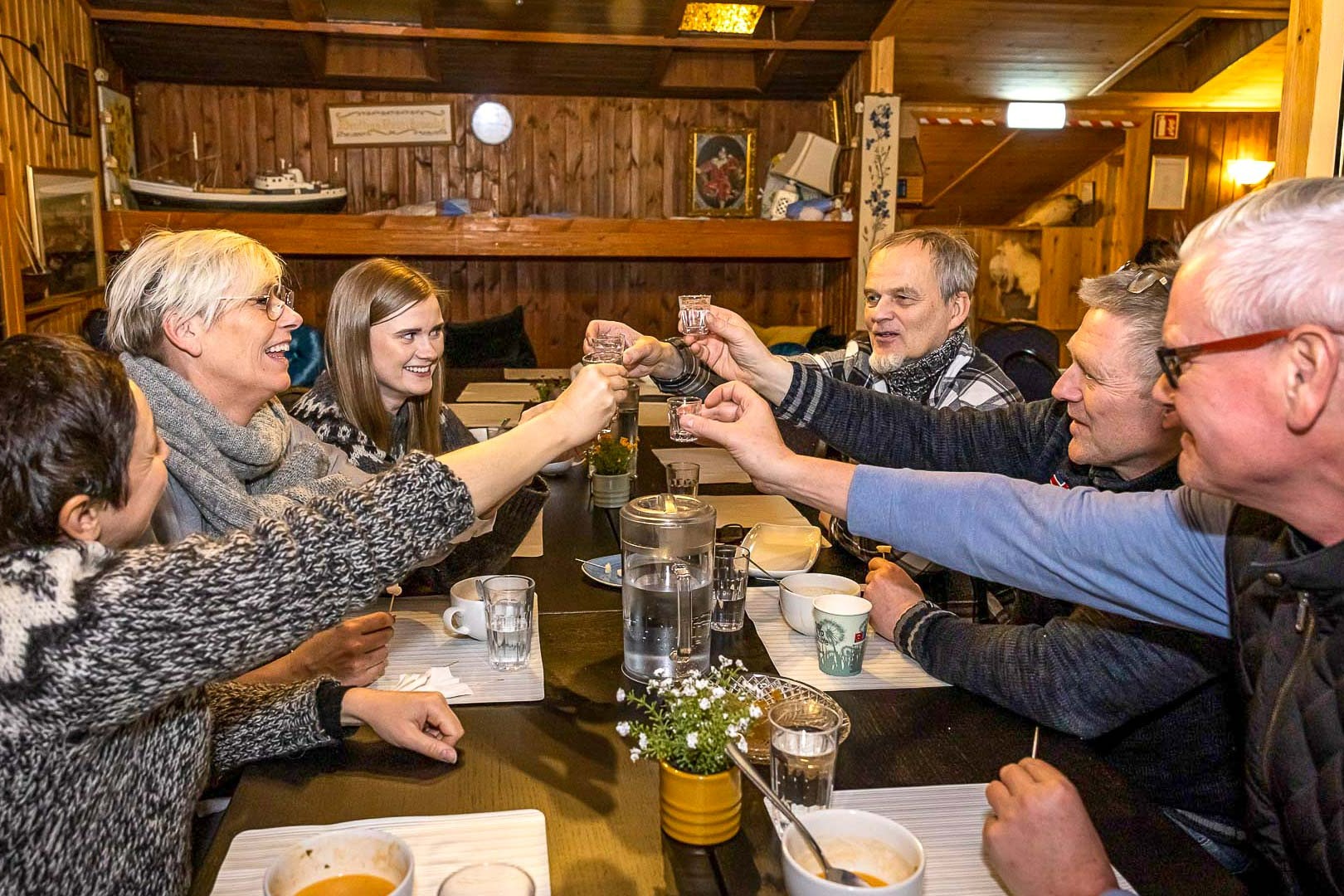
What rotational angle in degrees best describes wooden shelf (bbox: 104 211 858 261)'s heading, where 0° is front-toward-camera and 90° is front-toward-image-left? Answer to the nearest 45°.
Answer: approximately 0°

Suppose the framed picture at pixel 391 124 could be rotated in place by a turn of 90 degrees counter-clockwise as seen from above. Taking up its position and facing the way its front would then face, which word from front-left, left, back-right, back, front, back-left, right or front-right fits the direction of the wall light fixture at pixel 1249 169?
front

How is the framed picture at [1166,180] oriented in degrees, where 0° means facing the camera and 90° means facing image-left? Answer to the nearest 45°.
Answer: approximately 0°

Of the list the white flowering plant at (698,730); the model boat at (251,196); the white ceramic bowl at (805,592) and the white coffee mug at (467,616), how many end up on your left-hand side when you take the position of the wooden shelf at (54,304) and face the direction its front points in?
1

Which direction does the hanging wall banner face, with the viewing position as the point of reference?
facing the viewer

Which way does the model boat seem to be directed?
to the viewer's left

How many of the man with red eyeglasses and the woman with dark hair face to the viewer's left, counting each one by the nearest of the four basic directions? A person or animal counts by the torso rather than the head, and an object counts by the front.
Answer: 1

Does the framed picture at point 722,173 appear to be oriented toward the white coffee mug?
yes

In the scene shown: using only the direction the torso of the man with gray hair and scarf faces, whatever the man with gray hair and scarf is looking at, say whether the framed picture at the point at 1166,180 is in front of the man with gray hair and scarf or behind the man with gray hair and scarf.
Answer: behind

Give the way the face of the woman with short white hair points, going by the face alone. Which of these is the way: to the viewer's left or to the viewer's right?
to the viewer's right

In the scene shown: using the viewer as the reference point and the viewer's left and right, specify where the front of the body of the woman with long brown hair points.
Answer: facing the viewer and to the right of the viewer

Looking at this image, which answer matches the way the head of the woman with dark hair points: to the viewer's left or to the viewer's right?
to the viewer's right

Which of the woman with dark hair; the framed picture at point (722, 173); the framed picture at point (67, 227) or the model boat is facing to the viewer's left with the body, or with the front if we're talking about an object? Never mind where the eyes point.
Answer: the model boat

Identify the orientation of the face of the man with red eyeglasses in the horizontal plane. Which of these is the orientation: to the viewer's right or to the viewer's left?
to the viewer's left

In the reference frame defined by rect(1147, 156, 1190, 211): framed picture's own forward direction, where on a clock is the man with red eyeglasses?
The man with red eyeglasses is roughly at 12 o'clock from the framed picture.

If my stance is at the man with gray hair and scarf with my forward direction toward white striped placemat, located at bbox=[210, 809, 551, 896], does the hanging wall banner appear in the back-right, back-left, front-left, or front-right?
back-right

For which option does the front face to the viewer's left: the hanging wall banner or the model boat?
the model boat

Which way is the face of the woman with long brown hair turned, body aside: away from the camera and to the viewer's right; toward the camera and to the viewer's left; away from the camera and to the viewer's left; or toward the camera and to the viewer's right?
toward the camera and to the viewer's right

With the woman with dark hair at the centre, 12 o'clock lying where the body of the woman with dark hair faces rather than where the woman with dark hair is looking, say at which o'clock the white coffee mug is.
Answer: The white coffee mug is roughly at 12 o'clock from the woman with dark hair.

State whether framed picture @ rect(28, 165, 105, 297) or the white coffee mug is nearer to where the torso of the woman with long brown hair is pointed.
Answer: the white coffee mug

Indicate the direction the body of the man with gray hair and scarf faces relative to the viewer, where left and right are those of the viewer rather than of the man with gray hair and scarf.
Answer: facing the viewer and to the left of the viewer
